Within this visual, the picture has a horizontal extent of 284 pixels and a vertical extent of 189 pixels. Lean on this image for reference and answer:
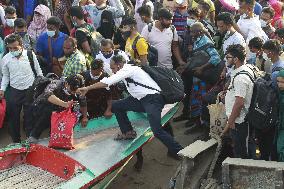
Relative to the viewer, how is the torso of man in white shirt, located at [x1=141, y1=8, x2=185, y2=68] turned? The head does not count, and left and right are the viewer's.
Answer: facing the viewer and to the right of the viewer

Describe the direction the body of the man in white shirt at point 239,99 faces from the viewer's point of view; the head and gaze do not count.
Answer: to the viewer's left

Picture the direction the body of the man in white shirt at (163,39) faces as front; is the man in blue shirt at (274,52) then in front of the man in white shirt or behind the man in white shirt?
in front

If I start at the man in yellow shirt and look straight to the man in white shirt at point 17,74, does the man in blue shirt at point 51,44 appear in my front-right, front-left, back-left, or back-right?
front-right

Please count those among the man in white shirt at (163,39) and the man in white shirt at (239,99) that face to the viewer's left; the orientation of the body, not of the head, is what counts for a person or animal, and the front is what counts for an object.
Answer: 1

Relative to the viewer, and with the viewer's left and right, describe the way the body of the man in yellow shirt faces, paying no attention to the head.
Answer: facing the viewer and to the left of the viewer

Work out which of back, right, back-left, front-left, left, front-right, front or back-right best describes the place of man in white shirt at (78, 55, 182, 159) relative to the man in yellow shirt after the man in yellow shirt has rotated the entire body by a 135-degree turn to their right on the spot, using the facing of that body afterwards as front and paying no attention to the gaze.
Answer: back

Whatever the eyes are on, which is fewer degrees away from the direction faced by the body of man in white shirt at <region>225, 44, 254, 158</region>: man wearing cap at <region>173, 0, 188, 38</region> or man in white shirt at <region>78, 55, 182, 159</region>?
the man in white shirt

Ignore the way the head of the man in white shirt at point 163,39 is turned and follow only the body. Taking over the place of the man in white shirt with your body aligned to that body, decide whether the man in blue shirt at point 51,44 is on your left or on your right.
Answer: on your right

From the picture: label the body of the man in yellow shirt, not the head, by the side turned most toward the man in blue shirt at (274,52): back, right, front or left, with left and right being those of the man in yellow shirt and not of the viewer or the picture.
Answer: left

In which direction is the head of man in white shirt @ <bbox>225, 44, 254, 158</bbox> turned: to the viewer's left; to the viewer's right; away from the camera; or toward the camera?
to the viewer's left

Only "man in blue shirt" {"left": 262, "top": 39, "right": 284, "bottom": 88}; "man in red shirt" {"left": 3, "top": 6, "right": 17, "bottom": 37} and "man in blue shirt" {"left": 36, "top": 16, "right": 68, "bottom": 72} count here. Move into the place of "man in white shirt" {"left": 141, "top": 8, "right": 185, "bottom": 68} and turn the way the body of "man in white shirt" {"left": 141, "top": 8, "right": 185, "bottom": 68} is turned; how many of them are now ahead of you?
1
